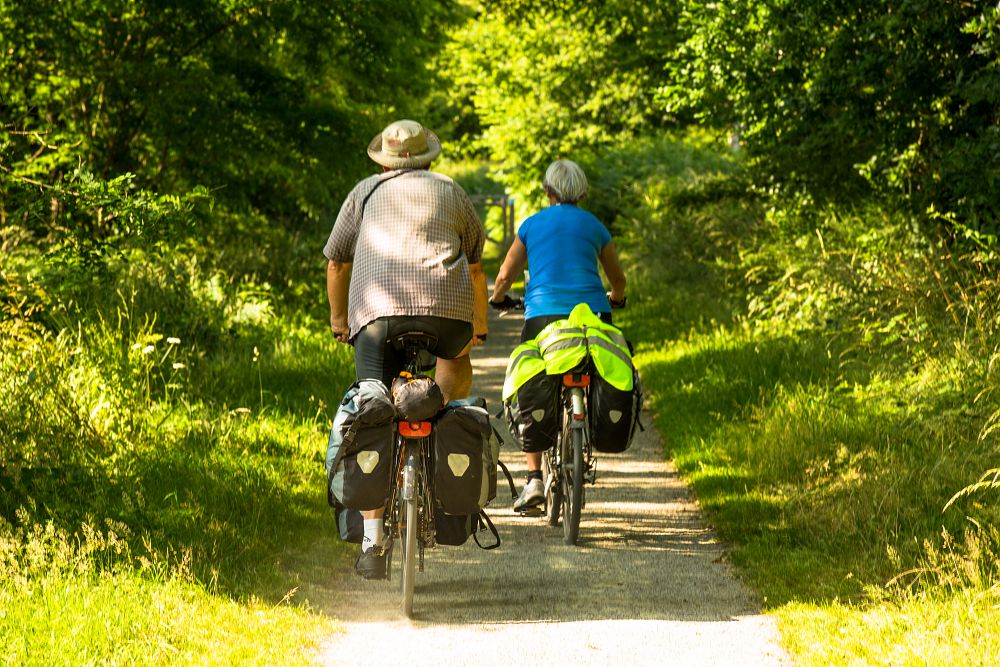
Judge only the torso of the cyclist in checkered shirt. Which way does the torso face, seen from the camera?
away from the camera

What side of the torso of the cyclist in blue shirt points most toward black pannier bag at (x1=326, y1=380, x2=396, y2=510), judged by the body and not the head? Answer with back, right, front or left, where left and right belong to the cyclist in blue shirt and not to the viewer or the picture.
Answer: back

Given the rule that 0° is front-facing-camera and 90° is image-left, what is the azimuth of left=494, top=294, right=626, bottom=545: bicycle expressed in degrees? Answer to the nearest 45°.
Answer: approximately 180°

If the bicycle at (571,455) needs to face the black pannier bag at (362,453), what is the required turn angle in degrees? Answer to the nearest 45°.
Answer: approximately 135° to its left

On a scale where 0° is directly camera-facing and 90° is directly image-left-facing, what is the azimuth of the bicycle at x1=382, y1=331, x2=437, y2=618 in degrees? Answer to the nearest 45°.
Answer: approximately 180°

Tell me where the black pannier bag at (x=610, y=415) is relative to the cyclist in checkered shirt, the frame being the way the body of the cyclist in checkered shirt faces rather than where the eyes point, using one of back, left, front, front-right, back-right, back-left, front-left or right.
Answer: front-right

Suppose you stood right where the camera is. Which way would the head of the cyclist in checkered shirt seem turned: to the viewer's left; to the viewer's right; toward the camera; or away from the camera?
away from the camera

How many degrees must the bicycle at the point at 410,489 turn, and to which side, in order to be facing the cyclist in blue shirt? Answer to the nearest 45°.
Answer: approximately 45° to its right

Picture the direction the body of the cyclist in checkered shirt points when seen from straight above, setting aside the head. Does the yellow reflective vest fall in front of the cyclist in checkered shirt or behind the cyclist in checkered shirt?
in front

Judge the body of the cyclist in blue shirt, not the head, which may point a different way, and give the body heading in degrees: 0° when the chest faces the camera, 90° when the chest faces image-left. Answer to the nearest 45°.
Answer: approximately 180°
